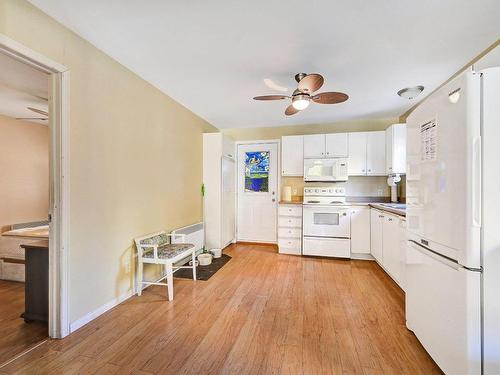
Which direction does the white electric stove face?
toward the camera

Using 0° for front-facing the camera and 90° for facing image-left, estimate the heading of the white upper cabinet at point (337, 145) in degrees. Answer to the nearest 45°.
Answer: approximately 0°

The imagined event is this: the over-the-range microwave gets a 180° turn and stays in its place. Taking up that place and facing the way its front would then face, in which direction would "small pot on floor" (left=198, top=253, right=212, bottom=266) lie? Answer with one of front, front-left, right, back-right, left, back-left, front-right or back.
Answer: back-left

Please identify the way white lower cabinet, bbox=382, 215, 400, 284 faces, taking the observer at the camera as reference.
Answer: facing the viewer and to the left of the viewer

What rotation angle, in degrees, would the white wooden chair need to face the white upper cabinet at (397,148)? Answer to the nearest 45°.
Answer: approximately 45° to its left

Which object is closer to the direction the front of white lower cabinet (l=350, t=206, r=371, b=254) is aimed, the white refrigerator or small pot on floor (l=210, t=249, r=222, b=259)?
the white refrigerator

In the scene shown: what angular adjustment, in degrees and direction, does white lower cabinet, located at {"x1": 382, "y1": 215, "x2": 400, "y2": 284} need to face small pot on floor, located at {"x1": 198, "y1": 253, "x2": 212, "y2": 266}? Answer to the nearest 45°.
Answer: approximately 45° to its right

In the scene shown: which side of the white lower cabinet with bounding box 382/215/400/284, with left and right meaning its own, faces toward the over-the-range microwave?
right

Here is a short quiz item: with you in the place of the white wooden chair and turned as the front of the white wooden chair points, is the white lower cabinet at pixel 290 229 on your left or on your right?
on your left

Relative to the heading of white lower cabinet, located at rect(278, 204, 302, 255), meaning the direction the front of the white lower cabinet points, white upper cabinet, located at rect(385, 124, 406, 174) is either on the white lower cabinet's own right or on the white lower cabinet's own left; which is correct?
on the white lower cabinet's own left

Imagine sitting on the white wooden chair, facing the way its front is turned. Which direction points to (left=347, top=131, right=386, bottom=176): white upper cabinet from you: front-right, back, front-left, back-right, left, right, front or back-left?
front-left

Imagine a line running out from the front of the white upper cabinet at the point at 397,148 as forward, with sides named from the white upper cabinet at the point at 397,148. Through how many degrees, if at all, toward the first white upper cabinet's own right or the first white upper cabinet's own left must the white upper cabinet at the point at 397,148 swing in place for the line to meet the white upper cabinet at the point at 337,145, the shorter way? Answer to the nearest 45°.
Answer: approximately 45° to the first white upper cabinet's own right

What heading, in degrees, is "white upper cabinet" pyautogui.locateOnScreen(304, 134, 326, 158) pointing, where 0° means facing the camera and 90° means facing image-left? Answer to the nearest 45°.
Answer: approximately 0°

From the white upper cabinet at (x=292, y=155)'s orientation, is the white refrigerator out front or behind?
out front
